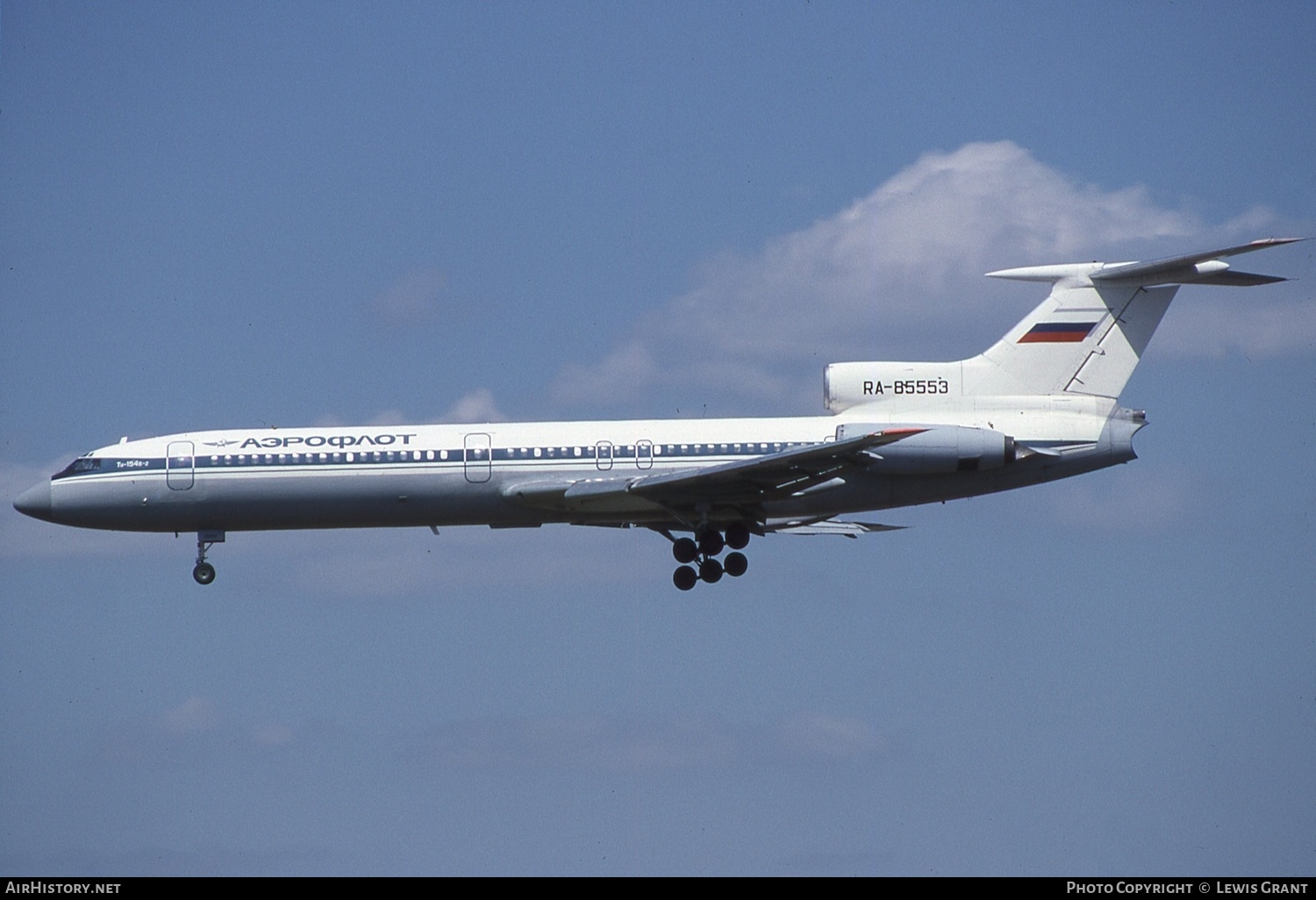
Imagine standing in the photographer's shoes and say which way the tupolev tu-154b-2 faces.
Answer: facing to the left of the viewer
